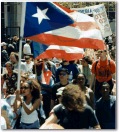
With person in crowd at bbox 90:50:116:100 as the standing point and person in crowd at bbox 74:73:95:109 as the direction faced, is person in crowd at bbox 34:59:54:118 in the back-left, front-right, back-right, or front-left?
front-right

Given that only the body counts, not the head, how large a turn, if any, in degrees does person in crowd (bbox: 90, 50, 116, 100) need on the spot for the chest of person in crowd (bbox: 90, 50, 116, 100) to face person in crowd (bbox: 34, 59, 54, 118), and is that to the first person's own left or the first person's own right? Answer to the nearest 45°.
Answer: approximately 90° to the first person's own right

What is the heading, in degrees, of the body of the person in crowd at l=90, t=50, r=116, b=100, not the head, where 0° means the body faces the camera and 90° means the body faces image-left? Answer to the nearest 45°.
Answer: approximately 0°

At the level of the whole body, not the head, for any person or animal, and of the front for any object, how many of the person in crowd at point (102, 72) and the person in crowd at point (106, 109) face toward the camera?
2

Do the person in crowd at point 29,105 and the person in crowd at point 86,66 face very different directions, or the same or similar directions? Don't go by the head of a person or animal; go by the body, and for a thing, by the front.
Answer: same or similar directions

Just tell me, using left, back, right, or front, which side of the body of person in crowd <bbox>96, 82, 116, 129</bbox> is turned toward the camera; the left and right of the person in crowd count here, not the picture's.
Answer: front

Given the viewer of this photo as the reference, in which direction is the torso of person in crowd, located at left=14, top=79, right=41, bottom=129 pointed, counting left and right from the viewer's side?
facing the viewer and to the left of the viewer
